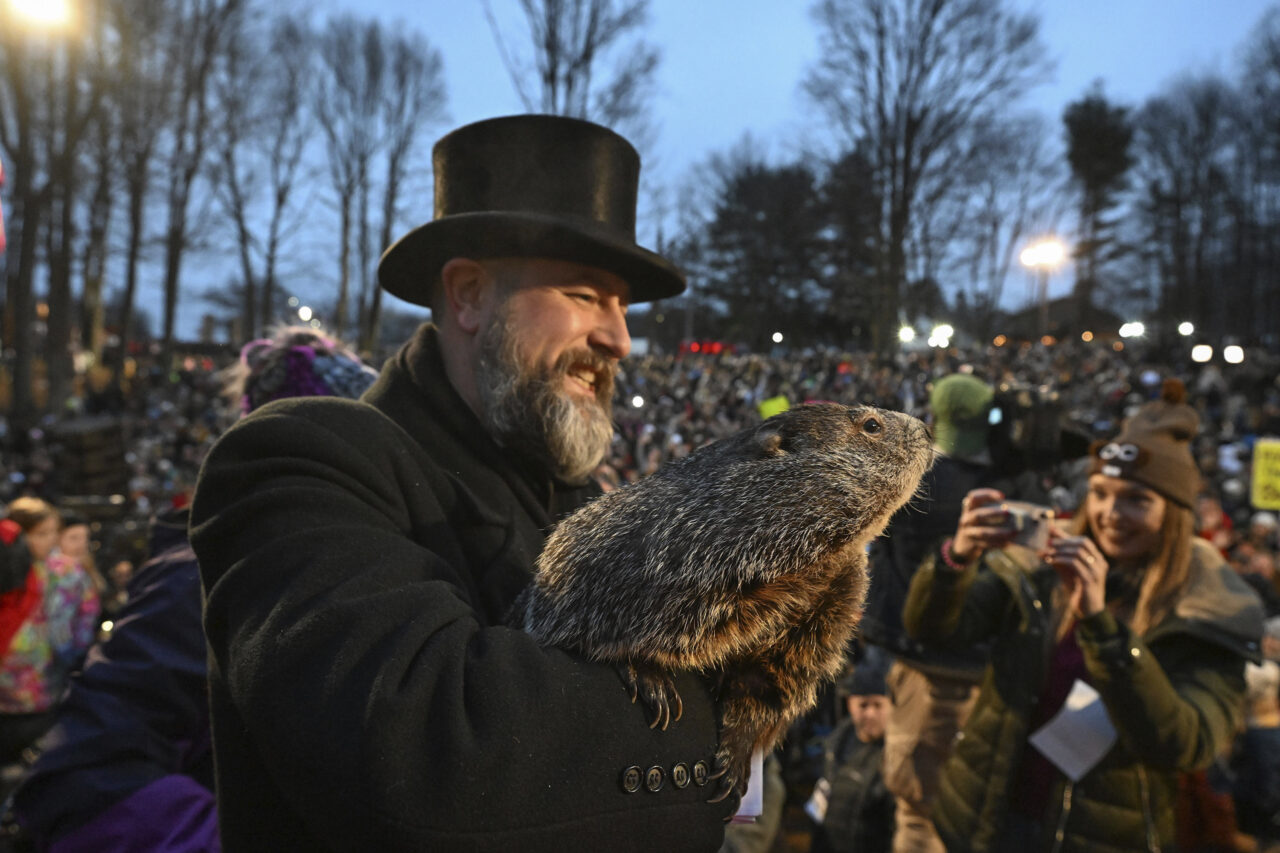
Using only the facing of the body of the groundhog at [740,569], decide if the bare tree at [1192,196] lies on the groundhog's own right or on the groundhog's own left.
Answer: on the groundhog's own left

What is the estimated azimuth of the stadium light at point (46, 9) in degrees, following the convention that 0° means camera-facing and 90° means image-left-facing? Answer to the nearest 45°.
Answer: approximately 0°

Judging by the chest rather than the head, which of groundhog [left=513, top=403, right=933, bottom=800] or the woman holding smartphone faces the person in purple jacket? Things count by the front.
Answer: the woman holding smartphone

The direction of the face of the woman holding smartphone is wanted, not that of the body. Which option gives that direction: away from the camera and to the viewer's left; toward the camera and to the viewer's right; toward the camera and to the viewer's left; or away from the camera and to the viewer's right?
toward the camera and to the viewer's left

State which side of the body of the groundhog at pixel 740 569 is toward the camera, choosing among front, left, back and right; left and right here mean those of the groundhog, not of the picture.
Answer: right

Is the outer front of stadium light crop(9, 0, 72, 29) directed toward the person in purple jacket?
yes

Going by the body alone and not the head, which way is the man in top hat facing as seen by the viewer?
to the viewer's right

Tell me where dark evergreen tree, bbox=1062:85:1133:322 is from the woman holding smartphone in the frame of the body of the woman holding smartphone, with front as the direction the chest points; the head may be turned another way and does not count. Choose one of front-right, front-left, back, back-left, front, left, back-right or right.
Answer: back-right

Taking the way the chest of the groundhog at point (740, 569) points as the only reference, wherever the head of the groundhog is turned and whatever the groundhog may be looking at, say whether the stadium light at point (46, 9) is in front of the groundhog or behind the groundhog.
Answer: behind

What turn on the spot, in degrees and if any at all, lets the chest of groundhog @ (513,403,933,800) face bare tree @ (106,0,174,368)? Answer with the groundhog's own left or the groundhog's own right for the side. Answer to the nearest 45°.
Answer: approximately 135° to the groundhog's own left
